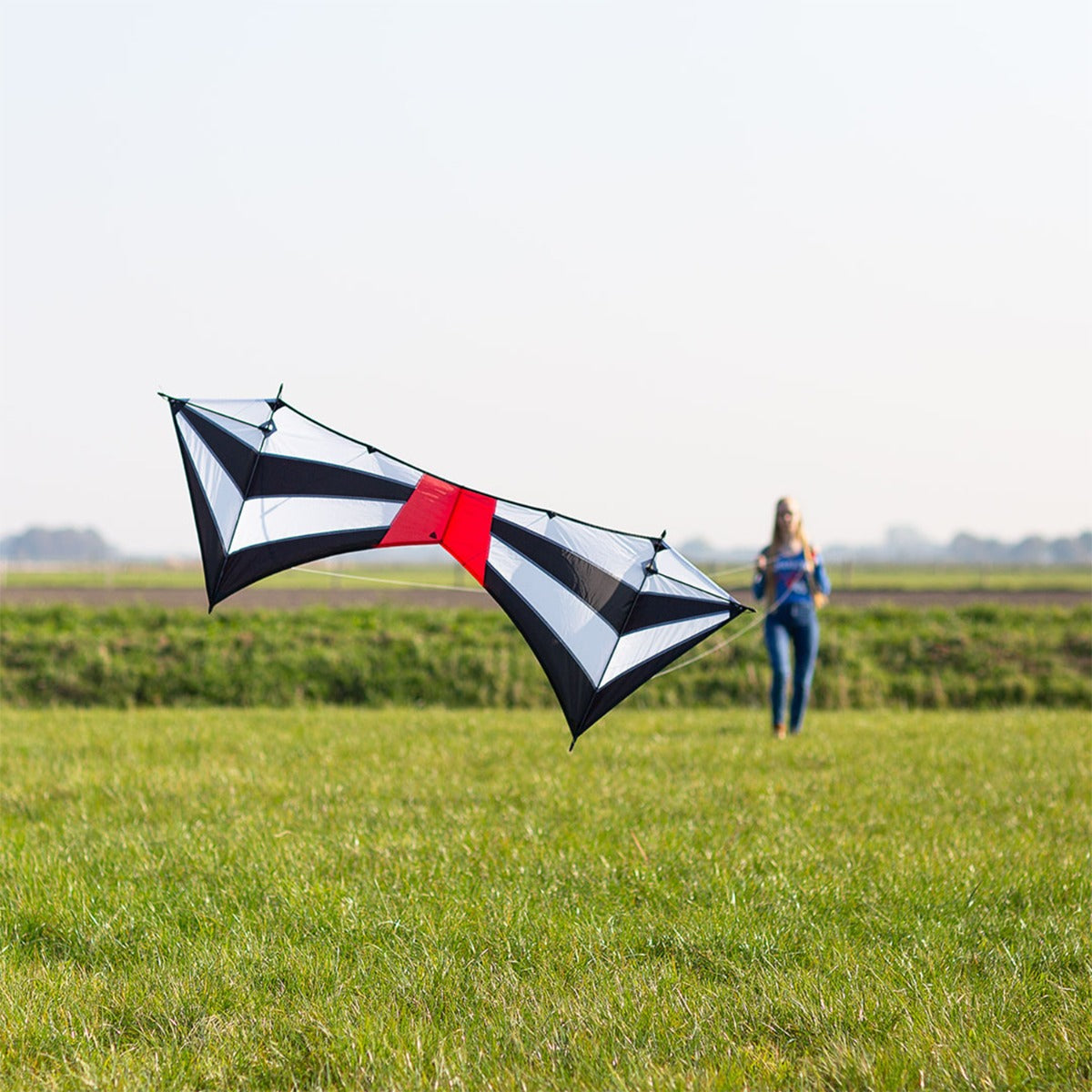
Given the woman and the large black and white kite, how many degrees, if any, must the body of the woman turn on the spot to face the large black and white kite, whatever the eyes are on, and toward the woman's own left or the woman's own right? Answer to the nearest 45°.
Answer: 0° — they already face it

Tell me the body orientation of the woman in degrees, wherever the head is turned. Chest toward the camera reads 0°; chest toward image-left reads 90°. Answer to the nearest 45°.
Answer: approximately 0°
